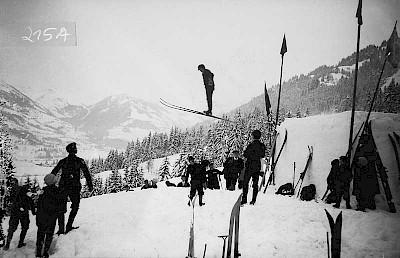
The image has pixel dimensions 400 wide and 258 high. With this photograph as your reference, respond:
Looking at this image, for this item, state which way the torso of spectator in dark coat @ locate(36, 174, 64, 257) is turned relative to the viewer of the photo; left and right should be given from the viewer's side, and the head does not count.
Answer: facing away from the viewer

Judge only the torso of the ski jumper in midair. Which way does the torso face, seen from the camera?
to the viewer's left

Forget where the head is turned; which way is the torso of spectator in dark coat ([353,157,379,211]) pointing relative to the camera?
away from the camera

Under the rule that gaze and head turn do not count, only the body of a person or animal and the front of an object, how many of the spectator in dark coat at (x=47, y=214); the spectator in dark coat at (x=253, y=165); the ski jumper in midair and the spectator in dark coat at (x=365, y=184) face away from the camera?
3

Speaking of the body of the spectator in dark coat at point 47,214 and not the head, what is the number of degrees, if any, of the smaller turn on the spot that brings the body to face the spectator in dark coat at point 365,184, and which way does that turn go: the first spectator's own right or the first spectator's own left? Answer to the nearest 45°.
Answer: approximately 90° to the first spectator's own right

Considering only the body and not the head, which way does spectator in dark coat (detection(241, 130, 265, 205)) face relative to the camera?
away from the camera

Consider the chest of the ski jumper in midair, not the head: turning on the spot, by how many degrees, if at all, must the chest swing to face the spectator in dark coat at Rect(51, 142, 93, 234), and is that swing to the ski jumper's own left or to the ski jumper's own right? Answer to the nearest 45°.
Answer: approximately 45° to the ski jumper's own left

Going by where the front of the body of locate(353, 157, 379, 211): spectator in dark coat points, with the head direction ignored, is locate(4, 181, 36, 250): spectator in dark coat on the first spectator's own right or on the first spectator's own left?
on the first spectator's own left
